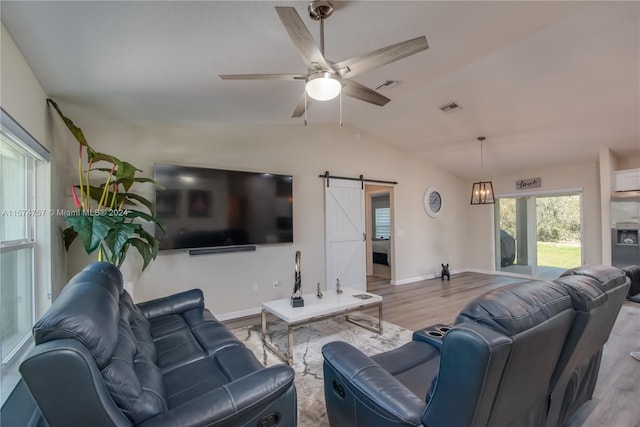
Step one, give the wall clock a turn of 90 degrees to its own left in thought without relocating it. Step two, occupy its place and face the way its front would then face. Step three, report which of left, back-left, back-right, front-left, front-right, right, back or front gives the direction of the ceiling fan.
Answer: back-right

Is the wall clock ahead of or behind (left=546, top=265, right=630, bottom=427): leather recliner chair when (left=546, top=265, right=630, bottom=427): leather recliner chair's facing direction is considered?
ahead

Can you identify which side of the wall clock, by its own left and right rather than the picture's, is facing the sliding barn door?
right

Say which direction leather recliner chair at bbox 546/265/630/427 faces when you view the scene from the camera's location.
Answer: facing away from the viewer and to the left of the viewer

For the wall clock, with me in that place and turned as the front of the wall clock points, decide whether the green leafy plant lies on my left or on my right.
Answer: on my right

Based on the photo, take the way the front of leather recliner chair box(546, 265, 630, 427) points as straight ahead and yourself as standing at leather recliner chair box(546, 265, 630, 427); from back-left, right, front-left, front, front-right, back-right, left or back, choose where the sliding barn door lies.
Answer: front

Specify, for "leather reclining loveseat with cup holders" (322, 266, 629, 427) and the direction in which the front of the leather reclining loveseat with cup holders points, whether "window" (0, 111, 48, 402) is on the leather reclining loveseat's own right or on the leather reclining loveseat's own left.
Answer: on the leather reclining loveseat's own left

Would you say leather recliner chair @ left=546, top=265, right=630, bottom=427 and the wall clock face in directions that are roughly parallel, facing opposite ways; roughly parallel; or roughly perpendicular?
roughly parallel, facing opposite ways

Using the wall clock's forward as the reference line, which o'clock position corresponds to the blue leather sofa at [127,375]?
The blue leather sofa is roughly at 2 o'clock from the wall clock.

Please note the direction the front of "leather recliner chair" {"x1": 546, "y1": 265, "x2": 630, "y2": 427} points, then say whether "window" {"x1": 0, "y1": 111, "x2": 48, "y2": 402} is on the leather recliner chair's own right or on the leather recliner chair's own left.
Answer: on the leather recliner chair's own left

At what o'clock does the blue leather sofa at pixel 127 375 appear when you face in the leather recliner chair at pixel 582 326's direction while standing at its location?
The blue leather sofa is roughly at 9 o'clock from the leather recliner chair.

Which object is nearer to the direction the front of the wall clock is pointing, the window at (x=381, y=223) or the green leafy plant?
the green leafy plant

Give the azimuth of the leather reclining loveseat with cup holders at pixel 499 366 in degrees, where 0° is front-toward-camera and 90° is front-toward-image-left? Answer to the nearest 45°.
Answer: approximately 135°

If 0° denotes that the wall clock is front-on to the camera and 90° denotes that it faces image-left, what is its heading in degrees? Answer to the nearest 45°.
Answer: approximately 315°
